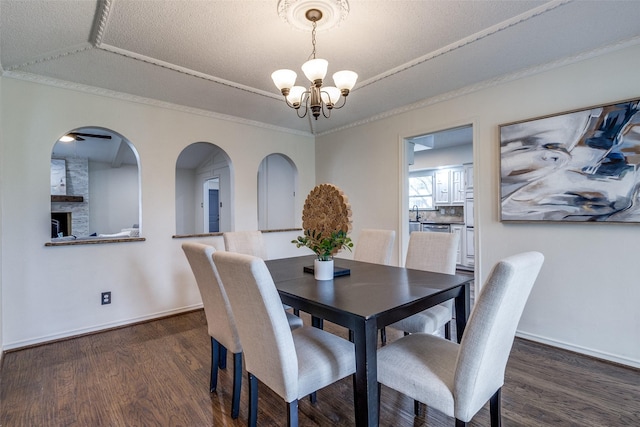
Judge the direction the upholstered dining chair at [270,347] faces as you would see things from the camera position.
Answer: facing away from the viewer and to the right of the viewer

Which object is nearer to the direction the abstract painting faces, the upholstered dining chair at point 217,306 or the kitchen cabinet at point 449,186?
the upholstered dining chair

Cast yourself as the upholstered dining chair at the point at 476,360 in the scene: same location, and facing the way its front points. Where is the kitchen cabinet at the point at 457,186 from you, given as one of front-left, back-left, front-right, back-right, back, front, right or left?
front-right

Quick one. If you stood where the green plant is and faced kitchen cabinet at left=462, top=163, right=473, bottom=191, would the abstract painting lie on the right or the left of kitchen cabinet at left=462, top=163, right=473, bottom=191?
right

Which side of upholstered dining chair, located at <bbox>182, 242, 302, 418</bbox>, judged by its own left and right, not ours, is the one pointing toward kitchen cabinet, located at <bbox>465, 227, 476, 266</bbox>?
front

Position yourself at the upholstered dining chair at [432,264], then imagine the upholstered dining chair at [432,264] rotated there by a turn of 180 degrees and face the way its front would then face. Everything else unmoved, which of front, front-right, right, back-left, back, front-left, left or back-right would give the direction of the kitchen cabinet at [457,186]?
front-left

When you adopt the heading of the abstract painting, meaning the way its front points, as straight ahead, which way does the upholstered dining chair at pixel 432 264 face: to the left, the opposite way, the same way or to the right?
the same way

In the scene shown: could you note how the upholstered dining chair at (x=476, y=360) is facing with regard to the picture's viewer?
facing away from the viewer and to the left of the viewer

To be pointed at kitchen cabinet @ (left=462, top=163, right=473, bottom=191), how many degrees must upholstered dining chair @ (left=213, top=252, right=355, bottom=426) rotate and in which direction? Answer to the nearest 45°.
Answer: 0° — it already faces it

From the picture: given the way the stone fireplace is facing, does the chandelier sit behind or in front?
in front

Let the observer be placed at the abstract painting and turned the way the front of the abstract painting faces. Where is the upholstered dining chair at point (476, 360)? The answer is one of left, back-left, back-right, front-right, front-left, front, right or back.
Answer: front-left

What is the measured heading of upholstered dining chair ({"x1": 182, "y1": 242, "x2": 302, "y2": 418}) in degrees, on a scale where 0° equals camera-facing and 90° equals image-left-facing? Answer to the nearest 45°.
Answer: approximately 225°

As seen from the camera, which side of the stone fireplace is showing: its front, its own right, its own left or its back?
front

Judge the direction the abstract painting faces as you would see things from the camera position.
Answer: facing the viewer and to the left of the viewer
